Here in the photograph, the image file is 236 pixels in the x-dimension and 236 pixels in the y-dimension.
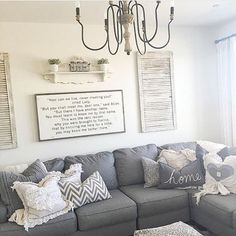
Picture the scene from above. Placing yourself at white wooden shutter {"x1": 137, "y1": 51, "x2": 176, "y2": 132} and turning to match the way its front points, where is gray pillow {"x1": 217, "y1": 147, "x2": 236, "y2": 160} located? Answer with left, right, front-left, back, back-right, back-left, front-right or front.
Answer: front-left

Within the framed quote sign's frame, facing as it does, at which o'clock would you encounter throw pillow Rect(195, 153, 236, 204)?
The throw pillow is roughly at 10 o'clock from the framed quote sign.
